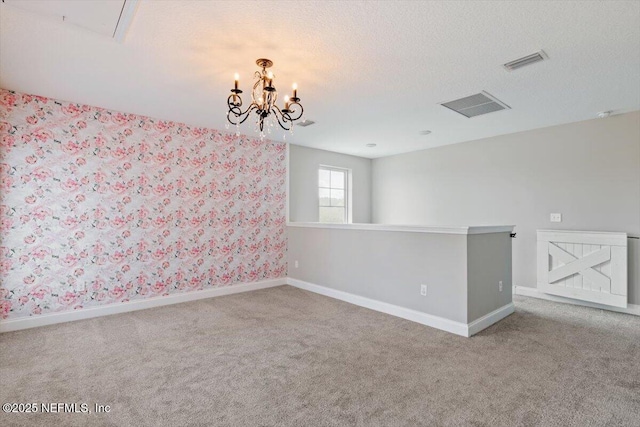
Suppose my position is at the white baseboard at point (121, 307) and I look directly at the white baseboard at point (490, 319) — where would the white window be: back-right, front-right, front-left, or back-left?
front-left

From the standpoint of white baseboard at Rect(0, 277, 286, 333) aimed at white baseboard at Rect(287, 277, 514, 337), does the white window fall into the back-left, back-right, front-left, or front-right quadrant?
front-left

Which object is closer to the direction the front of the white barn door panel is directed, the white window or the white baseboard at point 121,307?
the white baseboard

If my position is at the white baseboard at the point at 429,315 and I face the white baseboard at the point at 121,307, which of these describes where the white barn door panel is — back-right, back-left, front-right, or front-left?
back-right

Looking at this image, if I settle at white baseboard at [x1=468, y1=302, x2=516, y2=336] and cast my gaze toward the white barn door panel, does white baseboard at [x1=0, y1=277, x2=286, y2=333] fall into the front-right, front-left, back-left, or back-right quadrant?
back-left

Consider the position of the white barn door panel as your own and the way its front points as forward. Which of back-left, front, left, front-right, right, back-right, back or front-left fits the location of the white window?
front-right

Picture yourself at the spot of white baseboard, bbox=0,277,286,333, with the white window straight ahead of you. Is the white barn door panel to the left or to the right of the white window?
right

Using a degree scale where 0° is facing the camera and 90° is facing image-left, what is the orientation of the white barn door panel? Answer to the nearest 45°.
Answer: approximately 45°

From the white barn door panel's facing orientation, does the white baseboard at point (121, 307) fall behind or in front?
in front

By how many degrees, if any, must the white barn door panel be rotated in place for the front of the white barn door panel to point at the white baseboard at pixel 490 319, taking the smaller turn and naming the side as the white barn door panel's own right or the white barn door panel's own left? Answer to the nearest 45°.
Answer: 0° — it already faces it

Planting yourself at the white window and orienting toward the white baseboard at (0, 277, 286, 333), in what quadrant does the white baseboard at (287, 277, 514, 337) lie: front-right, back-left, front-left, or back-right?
front-left
